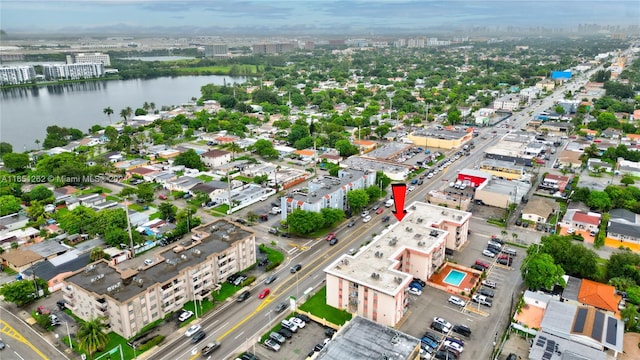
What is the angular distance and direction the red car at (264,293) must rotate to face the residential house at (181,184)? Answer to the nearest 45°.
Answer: approximately 135° to its right

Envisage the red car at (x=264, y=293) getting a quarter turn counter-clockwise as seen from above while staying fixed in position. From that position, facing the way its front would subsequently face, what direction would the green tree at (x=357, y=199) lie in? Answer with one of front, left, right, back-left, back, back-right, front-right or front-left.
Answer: left

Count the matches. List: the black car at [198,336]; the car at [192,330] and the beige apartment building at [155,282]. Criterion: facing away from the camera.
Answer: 0

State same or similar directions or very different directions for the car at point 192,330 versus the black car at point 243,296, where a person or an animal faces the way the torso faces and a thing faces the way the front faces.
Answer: same or similar directions

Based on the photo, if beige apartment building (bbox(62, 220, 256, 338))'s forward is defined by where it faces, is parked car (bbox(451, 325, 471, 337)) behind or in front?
in front

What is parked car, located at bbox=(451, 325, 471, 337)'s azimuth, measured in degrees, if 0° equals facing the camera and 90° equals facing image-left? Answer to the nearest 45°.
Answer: approximately 135°

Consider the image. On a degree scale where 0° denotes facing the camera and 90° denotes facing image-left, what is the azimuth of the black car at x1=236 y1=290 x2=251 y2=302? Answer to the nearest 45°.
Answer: approximately 45°

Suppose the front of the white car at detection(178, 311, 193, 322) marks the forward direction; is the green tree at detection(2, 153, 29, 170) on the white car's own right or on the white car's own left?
on the white car's own right

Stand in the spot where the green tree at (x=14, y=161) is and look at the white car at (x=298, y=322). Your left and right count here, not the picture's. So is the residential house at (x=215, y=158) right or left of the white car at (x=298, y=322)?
left
